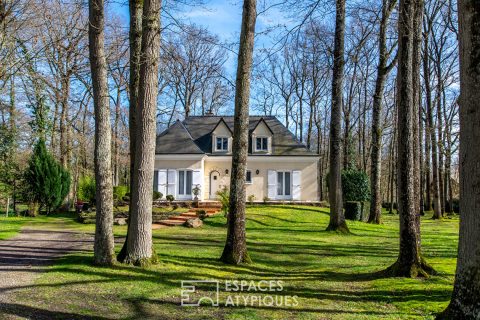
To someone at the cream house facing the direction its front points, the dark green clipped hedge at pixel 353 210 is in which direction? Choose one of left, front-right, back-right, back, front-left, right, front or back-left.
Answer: front-left

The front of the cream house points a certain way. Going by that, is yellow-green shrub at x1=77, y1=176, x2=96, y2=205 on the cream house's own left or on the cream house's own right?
on the cream house's own right

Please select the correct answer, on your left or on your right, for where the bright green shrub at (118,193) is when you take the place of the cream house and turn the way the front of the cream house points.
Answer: on your right

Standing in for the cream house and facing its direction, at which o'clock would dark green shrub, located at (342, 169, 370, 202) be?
The dark green shrub is roughly at 10 o'clock from the cream house.

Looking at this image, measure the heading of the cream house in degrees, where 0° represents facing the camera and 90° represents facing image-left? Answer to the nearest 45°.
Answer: approximately 0°

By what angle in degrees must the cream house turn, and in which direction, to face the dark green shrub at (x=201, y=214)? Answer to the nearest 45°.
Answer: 0° — it already faces it
